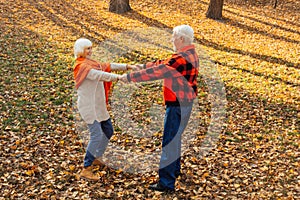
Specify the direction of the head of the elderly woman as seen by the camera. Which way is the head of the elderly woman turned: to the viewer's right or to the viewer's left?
to the viewer's right

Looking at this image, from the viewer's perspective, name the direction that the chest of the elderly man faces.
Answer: to the viewer's left

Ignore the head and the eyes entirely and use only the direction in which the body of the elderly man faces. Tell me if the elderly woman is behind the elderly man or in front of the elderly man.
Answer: in front

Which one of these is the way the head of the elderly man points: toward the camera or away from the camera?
away from the camera
